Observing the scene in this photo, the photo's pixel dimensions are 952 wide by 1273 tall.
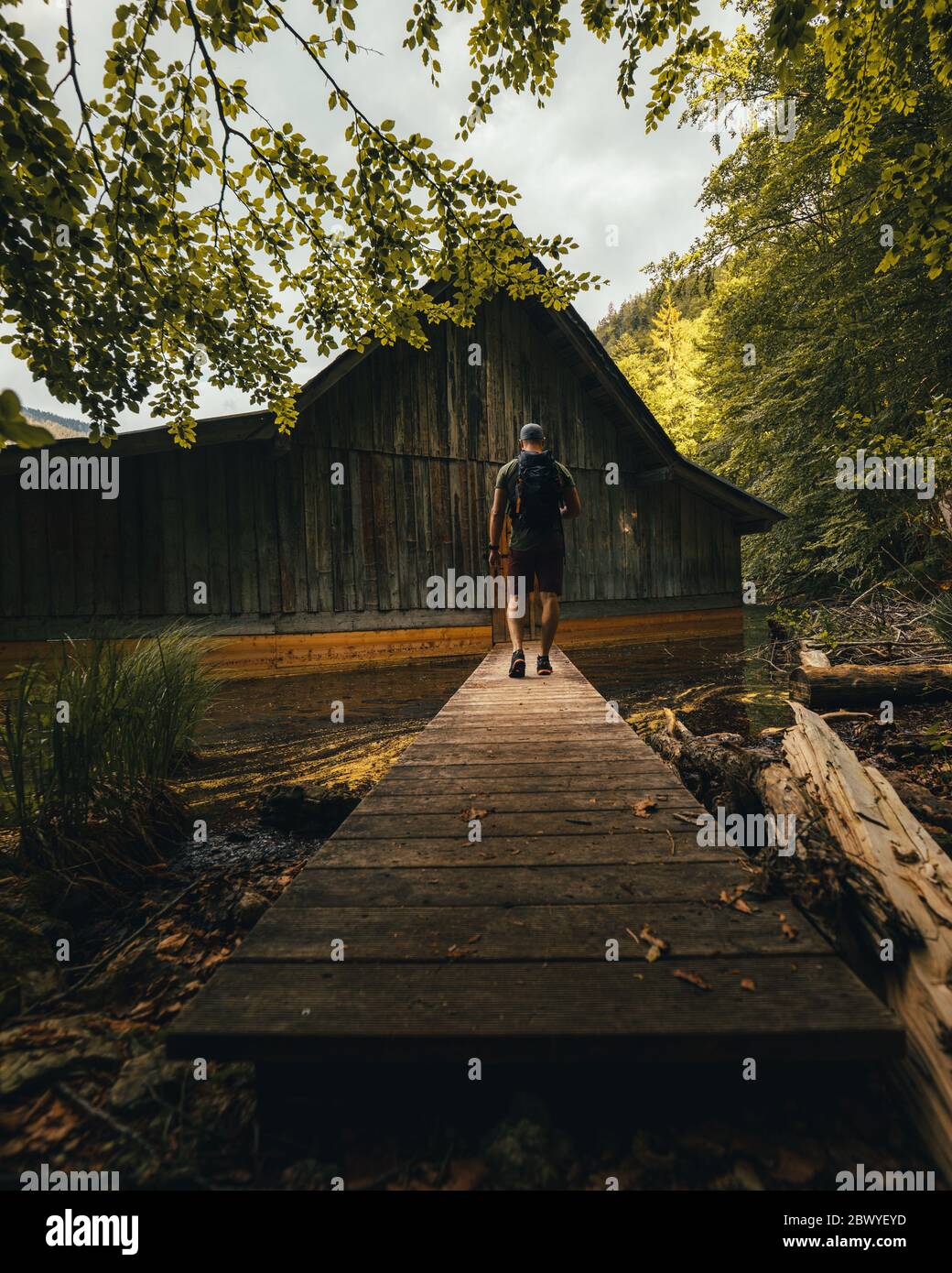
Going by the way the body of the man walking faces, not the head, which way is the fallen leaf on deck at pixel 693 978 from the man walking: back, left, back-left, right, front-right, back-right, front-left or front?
back

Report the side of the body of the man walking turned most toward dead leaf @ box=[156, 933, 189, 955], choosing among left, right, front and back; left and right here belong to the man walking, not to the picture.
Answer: back

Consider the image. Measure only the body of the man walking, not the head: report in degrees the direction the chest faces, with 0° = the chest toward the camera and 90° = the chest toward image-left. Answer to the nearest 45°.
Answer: approximately 180°

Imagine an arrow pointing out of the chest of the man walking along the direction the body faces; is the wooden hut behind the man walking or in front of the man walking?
in front

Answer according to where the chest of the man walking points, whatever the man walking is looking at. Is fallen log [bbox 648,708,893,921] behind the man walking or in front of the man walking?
behind

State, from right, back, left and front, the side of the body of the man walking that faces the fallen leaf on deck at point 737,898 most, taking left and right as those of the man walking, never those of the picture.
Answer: back

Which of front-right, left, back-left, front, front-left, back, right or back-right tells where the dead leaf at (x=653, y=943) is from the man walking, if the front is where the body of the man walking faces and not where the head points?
back

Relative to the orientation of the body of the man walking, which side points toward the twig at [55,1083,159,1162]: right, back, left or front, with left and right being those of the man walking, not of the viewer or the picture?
back

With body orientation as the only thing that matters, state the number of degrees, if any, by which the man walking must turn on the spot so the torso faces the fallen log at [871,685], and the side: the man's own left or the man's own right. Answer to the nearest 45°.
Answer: approximately 90° to the man's own right

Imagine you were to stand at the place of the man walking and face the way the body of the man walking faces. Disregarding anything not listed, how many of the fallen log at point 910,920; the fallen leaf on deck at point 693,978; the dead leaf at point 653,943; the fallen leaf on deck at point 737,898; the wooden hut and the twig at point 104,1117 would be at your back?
5

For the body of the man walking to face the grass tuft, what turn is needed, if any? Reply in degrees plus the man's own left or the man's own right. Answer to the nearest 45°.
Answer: approximately 135° to the man's own left

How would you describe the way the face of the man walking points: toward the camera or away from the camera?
away from the camera
